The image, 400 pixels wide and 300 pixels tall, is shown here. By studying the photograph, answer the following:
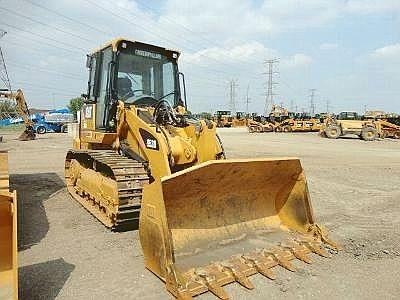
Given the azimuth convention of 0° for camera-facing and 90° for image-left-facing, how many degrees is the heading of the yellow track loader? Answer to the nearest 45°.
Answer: approximately 315°

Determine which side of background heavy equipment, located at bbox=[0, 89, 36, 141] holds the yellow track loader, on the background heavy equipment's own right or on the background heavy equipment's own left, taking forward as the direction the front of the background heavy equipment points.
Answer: on the background heavy equipment's own right

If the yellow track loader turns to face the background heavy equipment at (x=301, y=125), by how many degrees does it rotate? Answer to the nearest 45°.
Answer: approximately 135° to its left

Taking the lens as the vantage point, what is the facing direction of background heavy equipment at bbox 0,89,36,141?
facing to the right of the viewer

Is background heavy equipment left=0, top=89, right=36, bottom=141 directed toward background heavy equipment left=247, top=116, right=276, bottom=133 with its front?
yes

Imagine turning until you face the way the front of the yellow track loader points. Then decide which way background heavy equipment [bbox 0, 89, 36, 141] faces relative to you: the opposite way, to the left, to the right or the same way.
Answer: to the left

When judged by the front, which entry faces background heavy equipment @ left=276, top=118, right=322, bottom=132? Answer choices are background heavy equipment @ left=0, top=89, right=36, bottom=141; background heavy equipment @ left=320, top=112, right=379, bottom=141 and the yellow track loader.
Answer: background heavy equipment @ left=0, top=89, right=36, bottom=141
